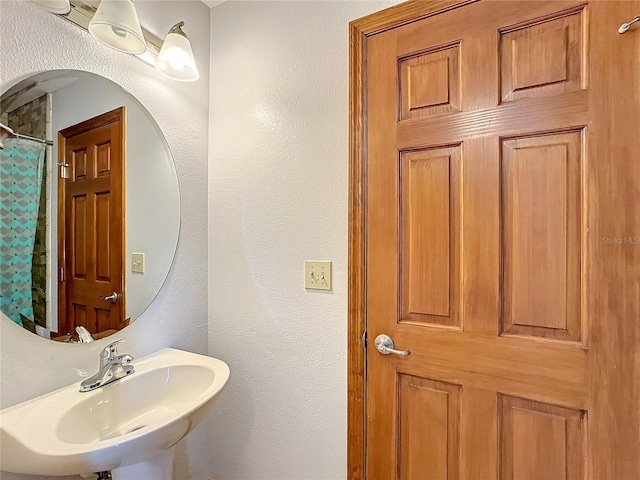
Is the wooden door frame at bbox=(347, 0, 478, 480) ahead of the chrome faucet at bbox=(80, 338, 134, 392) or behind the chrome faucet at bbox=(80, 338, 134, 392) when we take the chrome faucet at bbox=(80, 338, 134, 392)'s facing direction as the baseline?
ahead

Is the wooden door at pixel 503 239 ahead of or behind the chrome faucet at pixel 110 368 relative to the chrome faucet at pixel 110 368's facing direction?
ahead

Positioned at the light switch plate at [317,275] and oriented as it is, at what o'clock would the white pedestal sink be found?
The white pedestal sink is roughly at 2 o'clock from the light switch plate.

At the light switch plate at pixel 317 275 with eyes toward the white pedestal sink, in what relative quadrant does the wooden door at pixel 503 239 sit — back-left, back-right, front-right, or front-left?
back-left

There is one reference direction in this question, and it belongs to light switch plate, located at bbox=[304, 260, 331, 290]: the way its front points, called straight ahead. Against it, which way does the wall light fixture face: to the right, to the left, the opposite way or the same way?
to the left

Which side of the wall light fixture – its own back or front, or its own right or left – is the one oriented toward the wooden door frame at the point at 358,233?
front

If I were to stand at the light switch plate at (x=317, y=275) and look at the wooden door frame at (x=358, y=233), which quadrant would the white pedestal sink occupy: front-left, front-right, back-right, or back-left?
back-right
